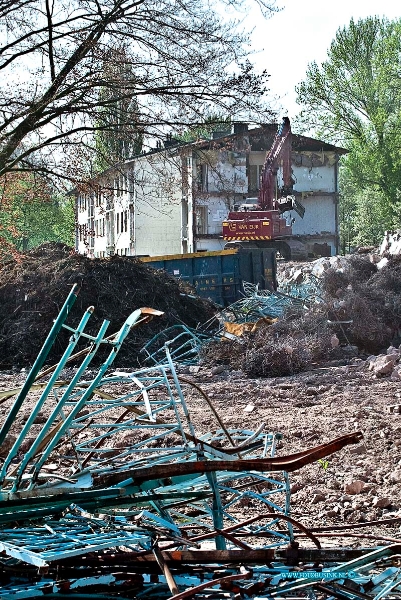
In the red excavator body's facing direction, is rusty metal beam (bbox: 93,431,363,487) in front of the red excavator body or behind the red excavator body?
behind

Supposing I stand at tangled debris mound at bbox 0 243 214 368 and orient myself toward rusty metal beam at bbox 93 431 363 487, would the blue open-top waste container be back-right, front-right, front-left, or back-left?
back-left

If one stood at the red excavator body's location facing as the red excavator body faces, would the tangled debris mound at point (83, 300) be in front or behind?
behind

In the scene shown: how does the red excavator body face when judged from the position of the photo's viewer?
facing away from the viewer and to the right of the viewer

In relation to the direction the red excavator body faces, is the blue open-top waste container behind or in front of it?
behind

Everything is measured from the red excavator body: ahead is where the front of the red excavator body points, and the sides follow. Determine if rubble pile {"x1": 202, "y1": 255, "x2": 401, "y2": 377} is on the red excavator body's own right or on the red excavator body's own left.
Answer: on the red excavator body's own right

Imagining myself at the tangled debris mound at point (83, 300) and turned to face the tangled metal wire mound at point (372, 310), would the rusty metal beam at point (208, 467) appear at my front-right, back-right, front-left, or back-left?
front-right

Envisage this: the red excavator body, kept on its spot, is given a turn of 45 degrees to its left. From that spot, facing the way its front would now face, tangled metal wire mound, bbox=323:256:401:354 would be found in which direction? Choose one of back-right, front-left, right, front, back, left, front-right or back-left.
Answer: back

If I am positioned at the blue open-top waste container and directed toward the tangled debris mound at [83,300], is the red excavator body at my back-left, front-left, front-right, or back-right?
back-right

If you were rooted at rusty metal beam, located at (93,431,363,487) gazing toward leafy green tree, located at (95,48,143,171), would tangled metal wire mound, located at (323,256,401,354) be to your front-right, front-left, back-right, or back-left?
front-right
